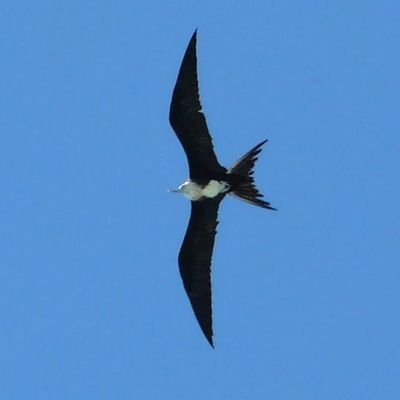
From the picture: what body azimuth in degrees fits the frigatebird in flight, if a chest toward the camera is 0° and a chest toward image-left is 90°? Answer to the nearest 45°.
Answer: approximately 90°
